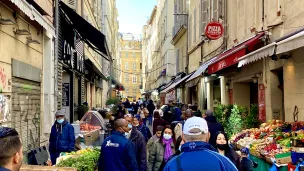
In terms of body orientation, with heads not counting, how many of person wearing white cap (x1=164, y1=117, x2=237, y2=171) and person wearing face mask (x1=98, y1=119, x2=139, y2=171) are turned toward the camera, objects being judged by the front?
0

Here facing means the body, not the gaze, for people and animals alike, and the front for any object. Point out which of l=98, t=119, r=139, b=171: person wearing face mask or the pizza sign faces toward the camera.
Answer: the pizza sign

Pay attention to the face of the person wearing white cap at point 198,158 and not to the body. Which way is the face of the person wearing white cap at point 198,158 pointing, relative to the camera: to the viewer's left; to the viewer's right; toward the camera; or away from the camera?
away from the camera

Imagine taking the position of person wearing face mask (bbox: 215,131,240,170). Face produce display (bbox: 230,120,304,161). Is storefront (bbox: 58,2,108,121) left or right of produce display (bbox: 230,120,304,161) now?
left

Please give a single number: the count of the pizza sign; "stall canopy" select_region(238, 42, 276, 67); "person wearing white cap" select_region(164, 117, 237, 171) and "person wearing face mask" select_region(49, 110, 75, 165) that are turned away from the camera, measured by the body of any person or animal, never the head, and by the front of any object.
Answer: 1

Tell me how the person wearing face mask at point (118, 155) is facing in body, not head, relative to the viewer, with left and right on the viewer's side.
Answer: facing away from the viewer and to the right of the viewer

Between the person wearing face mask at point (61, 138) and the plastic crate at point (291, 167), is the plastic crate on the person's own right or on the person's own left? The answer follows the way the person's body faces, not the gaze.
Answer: on the person's own left

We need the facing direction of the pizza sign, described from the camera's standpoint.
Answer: facing the viewer

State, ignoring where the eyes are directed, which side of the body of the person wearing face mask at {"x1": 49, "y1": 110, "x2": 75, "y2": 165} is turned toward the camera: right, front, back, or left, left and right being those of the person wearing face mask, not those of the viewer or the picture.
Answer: front

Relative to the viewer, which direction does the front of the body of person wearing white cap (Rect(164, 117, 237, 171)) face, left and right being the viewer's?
facing away from the viewer

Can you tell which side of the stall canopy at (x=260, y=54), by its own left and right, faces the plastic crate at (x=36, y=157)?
front

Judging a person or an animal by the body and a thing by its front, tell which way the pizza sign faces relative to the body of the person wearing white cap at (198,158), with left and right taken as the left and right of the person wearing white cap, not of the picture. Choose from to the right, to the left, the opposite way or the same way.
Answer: the opposite way
